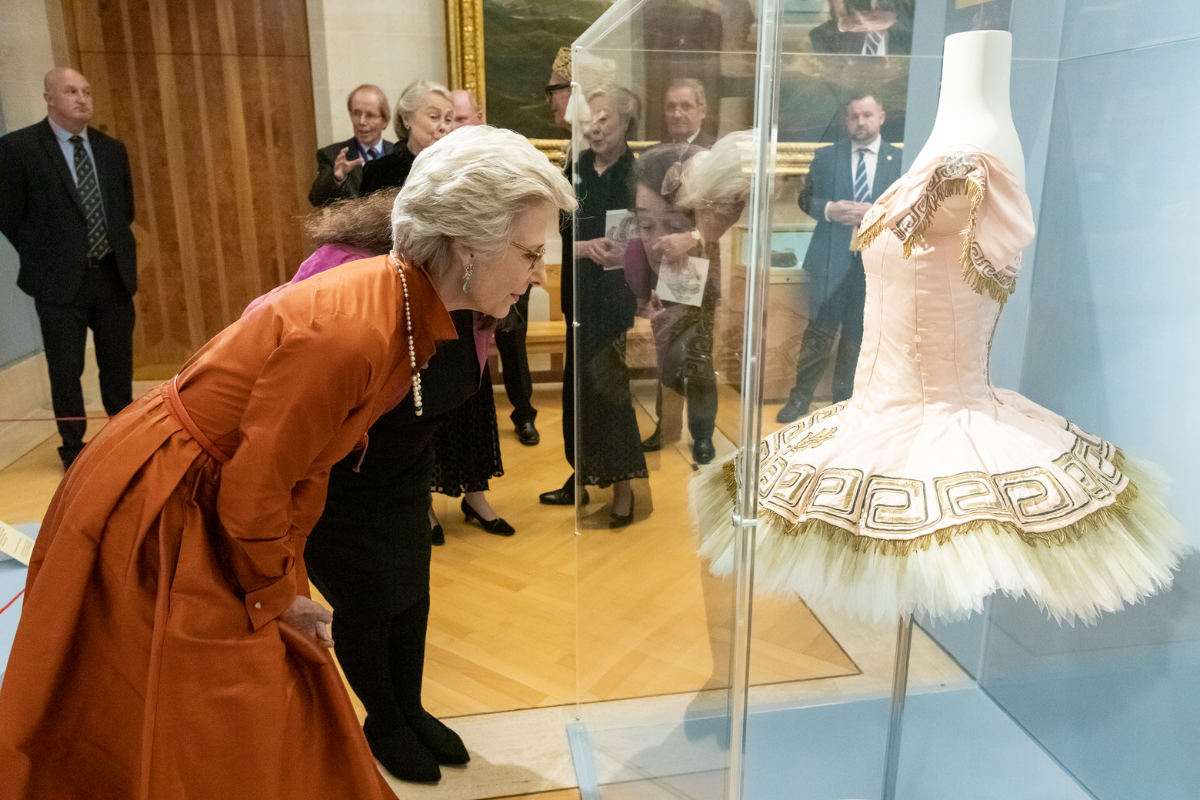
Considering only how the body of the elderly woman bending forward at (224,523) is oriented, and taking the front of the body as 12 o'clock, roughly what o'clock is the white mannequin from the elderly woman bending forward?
The white mannequin is roughly at 12 o'clock from the elderly woman bending forward.

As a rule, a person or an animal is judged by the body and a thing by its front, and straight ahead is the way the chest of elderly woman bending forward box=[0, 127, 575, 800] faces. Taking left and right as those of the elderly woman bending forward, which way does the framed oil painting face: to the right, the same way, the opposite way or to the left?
to the right

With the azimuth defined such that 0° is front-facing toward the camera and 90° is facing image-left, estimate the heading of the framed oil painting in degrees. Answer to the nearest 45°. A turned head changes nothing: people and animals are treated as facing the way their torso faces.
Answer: approximately 0°

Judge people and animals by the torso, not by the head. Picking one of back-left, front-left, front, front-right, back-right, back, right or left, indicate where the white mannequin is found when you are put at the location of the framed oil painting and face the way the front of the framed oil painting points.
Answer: front

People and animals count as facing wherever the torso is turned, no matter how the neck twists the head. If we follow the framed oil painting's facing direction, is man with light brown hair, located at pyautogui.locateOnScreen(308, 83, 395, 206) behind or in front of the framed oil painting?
in front

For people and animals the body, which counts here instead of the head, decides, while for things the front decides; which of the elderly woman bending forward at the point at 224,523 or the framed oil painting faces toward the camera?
the framed oil painting

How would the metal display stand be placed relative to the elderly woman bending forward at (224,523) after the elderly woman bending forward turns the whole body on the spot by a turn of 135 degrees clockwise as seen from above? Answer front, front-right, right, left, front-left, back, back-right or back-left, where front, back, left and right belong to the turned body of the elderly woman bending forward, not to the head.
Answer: back-left

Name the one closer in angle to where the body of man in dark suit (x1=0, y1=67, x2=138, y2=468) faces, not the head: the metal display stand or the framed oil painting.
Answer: the metal display stand

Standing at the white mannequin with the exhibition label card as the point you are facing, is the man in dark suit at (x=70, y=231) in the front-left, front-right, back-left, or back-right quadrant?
front-right

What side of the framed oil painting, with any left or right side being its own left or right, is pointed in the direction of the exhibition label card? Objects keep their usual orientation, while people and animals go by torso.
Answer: front

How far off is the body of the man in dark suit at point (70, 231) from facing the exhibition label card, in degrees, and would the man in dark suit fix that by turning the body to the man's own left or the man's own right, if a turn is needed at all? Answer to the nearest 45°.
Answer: approximately 45° to the man's own right

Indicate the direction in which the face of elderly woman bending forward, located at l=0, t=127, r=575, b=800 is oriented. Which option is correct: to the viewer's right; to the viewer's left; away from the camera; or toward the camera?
to the viewer's right

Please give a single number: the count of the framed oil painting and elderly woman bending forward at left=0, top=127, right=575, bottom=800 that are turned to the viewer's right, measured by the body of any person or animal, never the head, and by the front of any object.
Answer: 1

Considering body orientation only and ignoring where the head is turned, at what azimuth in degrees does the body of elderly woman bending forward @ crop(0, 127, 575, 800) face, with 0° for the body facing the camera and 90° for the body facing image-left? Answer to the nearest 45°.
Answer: approximately 270°

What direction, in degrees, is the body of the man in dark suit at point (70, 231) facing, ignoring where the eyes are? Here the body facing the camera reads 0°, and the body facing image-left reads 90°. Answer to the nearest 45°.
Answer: approximately 315°
